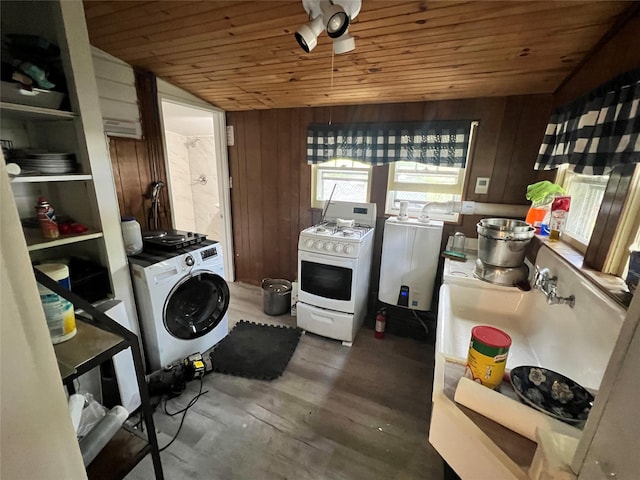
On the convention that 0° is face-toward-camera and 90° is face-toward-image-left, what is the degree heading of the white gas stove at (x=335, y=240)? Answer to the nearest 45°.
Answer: approximately 45°

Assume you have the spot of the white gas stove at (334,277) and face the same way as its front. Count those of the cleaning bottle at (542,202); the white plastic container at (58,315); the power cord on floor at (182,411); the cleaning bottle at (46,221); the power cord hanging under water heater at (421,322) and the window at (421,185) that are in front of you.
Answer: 3

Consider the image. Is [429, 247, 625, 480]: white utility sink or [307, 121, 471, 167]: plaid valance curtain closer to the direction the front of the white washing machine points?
the white utility sink

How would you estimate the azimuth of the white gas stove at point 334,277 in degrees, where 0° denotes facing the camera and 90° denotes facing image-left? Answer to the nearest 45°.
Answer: approximately 45°

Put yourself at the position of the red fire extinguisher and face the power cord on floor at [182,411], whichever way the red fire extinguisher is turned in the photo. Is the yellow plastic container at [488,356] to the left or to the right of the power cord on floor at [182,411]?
left

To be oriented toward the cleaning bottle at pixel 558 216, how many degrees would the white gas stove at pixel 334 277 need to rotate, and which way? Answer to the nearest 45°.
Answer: approximately 135° to its left

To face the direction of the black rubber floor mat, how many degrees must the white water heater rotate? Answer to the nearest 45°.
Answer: approximately 45° to its right

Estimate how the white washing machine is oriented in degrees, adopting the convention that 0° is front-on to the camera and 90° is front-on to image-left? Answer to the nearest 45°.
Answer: approximately 315°
